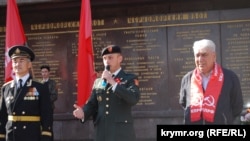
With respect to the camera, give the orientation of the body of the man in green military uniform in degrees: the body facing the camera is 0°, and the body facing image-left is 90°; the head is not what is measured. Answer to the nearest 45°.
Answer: approximately 45°

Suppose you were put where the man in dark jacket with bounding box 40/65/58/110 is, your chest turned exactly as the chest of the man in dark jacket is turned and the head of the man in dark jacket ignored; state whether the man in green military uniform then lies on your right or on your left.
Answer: on your left

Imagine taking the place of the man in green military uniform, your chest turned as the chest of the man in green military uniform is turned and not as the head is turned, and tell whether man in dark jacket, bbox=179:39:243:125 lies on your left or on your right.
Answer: on your left

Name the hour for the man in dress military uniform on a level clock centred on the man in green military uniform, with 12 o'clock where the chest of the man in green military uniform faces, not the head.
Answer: The man in dress military uniform is roughly at 2 o'clock from the man in green military uniform.

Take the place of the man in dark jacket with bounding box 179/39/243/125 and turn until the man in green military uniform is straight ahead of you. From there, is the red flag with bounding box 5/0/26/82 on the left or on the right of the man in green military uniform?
right

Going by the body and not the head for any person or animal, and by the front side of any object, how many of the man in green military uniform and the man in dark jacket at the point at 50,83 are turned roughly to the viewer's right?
0

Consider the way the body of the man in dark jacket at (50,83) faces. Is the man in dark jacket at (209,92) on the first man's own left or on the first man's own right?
on the first man's own left

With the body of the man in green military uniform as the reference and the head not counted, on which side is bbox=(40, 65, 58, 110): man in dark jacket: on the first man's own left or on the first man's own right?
on the first man's own right

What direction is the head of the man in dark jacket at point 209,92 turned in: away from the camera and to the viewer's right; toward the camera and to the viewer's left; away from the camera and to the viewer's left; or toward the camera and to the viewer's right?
toward the camera and to the viewer's left

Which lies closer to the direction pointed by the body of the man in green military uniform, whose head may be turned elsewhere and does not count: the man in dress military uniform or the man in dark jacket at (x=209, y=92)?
the man in dress military uniform
